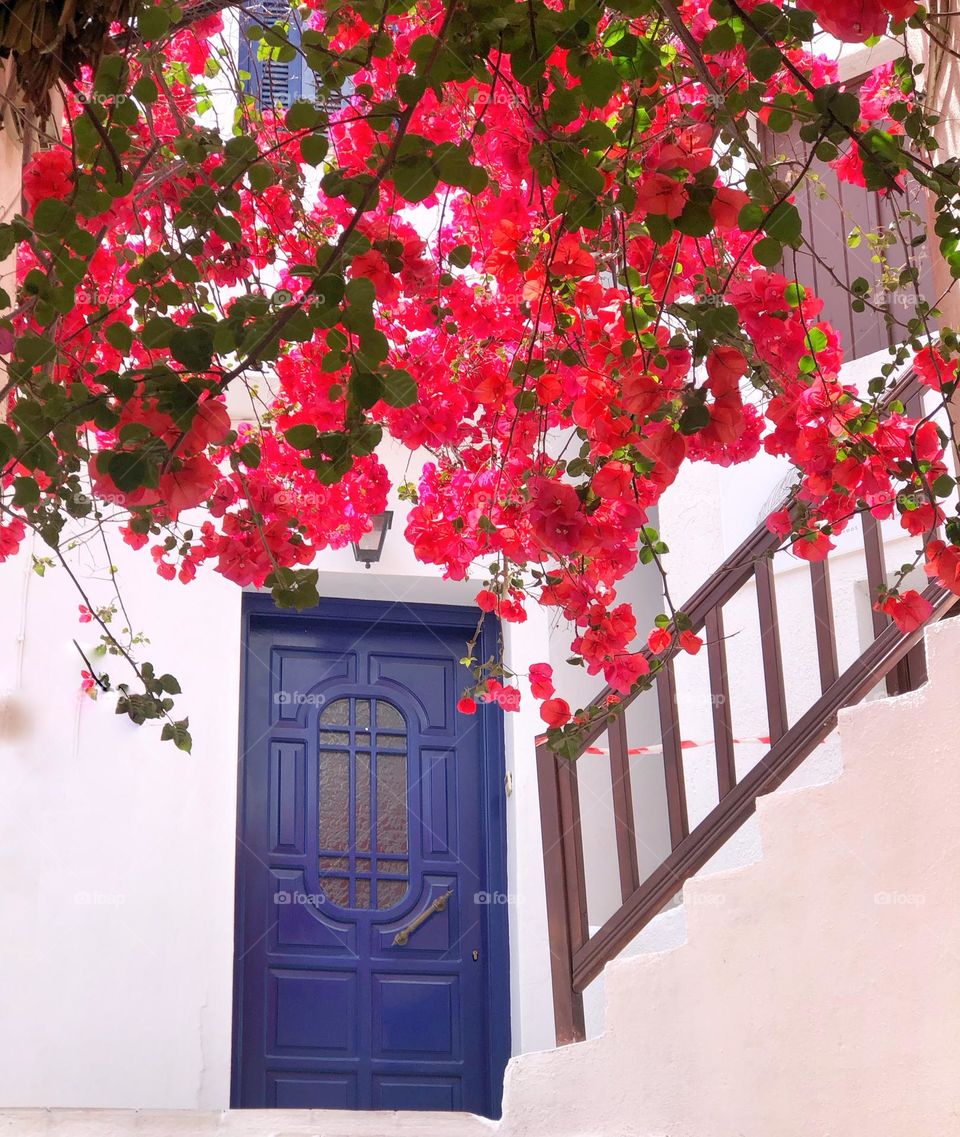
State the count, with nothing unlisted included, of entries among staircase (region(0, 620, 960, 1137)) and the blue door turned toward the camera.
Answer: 1

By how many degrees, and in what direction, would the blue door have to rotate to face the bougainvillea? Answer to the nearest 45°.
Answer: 0° — it already faces it

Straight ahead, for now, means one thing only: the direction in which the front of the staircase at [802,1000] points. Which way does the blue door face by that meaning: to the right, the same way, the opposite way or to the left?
to the left

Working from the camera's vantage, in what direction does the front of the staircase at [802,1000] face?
facing to the left of the viewer

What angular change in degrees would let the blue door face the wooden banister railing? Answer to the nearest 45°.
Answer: approximately 45° to its left
